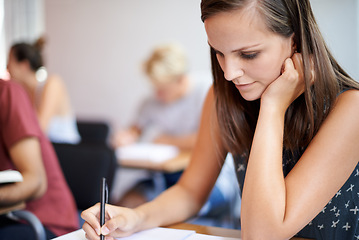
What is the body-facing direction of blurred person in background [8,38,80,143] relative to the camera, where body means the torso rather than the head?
to the viewer's left

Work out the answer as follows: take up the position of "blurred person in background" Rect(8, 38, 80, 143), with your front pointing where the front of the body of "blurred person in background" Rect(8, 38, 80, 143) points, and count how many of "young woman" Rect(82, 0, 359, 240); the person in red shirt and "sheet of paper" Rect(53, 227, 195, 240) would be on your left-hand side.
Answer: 3

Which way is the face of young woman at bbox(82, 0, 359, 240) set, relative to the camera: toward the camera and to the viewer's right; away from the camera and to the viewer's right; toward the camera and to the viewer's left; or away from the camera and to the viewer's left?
toward the camera and to the viewer's left

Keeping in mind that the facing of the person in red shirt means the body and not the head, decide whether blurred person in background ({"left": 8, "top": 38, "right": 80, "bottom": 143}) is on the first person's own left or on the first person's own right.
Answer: on the first person's own right

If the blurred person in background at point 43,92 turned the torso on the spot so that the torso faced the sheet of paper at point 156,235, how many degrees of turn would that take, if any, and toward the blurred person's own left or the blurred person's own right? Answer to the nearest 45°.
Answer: approximately 90° to the blurred person's own left

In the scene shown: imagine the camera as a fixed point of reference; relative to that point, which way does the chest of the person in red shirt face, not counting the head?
to the viewer's left

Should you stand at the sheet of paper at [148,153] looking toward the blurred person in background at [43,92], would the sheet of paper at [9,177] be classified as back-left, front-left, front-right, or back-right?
back-left

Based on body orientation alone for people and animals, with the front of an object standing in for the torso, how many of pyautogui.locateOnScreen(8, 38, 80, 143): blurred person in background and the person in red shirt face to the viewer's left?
2

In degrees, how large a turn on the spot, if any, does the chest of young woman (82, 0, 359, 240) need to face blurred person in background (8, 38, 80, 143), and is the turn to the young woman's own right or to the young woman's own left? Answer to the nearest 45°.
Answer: approximately 90° to the young woman's own right

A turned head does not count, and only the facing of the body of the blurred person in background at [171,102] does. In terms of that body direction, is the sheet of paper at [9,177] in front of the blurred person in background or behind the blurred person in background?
in front
